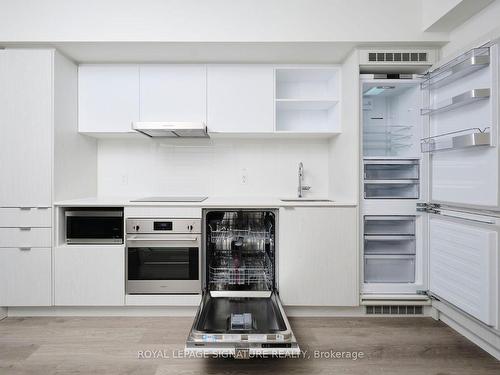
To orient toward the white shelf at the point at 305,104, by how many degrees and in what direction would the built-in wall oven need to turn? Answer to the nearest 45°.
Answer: approximately 90° to its left

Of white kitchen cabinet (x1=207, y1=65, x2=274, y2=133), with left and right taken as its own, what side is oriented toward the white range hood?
right

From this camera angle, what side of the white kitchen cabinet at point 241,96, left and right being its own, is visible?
front

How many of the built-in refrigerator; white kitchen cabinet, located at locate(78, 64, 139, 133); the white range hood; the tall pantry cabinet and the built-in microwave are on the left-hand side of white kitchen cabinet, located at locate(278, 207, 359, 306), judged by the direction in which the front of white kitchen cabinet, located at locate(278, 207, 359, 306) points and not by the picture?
1

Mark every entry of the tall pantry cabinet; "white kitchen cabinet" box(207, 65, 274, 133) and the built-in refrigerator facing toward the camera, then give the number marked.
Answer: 3

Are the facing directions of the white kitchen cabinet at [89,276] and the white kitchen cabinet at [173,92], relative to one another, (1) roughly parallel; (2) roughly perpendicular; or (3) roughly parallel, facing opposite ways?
roughly parallel

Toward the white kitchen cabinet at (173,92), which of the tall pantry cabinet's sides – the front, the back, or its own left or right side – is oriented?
left

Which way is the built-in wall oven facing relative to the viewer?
toward the camera

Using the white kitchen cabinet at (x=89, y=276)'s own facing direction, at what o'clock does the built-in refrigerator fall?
The built-in refrigerator is roughly at 10 o'clock from the white kitchen cabinet.

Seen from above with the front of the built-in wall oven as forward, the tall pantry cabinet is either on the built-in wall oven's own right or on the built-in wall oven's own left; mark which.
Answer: on the built-in wall oven's own right

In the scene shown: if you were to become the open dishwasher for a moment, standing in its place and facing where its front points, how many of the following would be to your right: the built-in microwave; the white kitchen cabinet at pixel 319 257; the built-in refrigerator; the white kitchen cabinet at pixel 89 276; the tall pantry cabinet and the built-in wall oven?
4

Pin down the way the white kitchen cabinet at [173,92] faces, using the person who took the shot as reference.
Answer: facing the viewer

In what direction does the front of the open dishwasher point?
toward the camera

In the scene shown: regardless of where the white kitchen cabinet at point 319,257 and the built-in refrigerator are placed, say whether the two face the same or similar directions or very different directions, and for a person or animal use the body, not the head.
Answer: same or similar directions

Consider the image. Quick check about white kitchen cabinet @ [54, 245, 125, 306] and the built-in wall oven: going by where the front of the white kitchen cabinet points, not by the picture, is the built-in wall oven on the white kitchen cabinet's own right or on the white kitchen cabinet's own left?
on the white kitchen cabinet's own left

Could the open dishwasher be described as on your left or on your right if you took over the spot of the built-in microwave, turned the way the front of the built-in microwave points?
on your left

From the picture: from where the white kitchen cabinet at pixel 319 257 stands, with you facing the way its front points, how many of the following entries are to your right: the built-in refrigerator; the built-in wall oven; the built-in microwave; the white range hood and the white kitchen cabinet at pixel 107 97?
4
